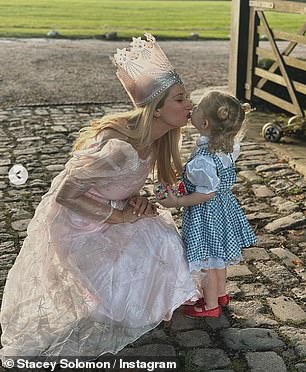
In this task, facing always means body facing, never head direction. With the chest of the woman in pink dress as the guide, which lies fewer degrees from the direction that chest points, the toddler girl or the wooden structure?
the toddler girl

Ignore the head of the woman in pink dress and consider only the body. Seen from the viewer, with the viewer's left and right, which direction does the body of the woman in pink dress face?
facing to the right of the viewer

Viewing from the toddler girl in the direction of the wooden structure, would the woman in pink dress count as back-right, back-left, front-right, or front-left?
back-left

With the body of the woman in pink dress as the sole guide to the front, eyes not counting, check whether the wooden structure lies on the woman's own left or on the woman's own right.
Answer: on the woman's own left

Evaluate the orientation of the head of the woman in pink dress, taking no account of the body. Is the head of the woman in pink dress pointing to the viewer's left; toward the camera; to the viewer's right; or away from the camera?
to the viewer's right

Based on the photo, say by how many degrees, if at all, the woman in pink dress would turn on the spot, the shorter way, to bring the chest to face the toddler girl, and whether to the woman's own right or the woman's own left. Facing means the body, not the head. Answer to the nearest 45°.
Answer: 0° — they already face them
